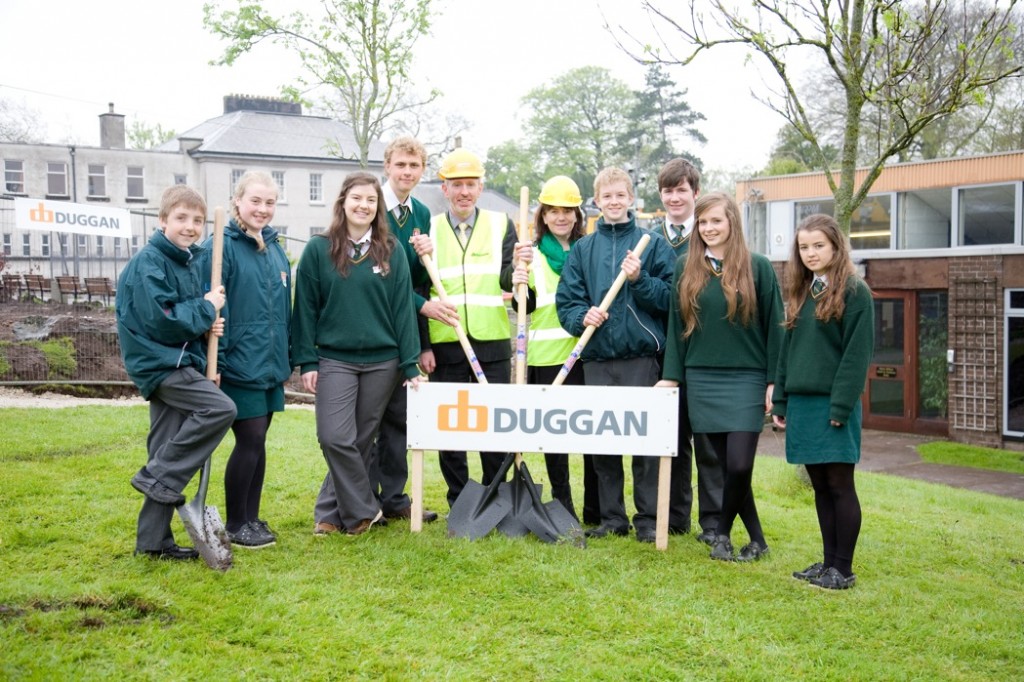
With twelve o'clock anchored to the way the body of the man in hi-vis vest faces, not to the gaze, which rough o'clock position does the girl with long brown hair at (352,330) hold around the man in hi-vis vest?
The girl with long brown hair is roughly at 2 o'clock from the man in hi-vis vest.

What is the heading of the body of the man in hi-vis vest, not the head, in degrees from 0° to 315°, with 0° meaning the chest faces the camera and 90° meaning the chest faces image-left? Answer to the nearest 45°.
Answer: approximately 0°

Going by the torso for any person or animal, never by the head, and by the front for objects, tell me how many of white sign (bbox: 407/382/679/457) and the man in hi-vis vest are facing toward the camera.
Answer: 2

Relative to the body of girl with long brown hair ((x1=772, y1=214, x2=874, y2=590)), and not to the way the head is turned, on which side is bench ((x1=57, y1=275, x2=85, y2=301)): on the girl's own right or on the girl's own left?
on the girl's own right

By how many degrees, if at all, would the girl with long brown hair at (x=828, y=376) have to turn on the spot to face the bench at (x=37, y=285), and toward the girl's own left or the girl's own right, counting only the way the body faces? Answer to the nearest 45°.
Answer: approximately 90° to the girl's own right

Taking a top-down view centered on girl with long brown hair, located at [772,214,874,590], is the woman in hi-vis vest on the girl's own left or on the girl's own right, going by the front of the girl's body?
on the girl's own right

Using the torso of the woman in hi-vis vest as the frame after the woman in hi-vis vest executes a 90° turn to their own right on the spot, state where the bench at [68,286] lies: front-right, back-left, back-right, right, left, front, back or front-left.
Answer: front-right

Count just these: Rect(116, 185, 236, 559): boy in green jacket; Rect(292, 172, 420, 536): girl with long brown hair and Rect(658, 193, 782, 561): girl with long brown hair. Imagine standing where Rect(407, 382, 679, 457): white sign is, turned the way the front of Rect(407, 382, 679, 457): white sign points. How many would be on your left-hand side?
1

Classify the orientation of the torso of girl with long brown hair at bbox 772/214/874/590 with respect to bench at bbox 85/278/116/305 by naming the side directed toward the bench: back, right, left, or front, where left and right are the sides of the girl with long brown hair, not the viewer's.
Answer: right

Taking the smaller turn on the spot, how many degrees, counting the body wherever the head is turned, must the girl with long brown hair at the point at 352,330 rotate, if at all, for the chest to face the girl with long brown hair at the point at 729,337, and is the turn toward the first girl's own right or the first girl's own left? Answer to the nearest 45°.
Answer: approximately 90° to the first girl's own left
